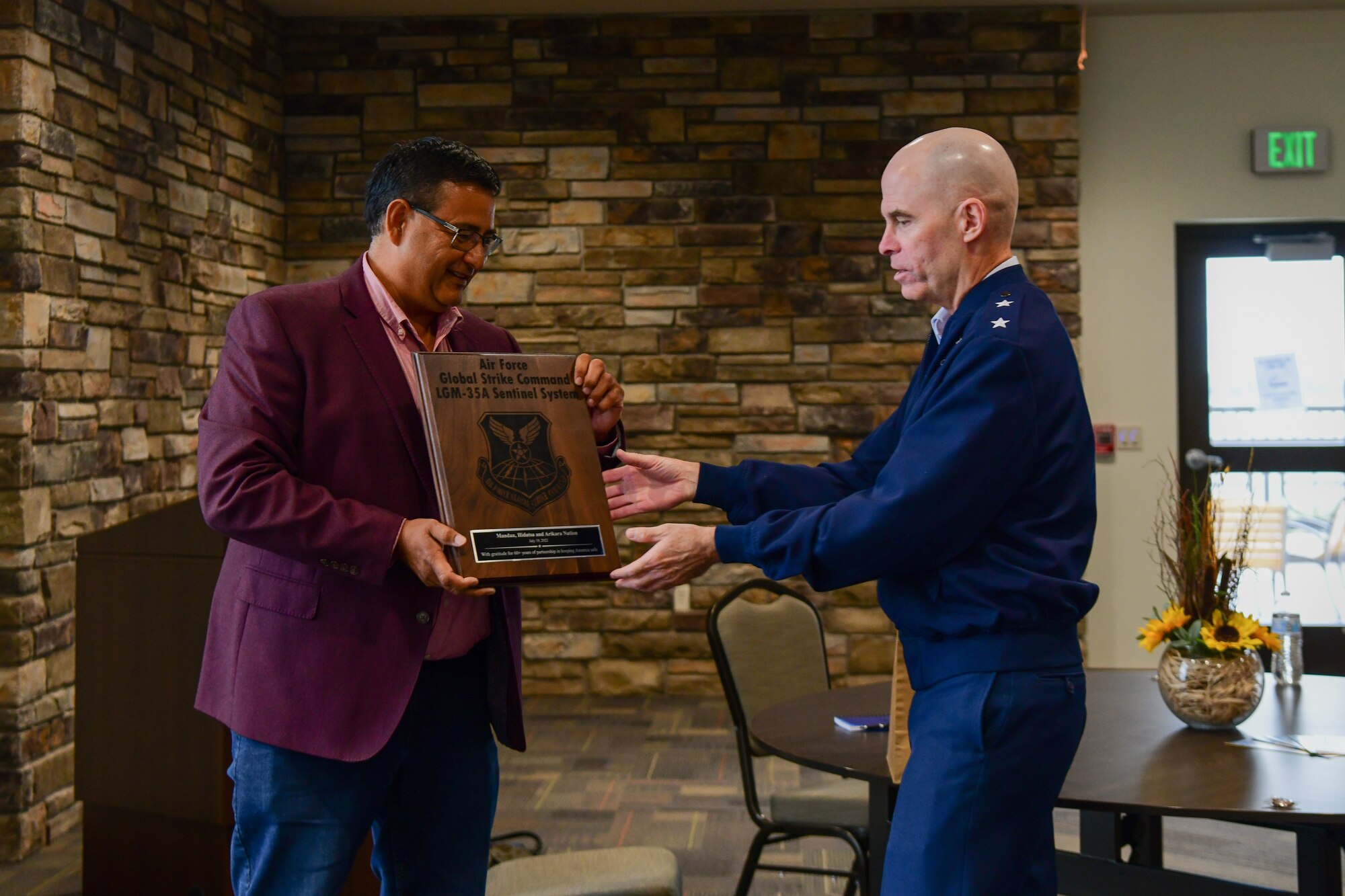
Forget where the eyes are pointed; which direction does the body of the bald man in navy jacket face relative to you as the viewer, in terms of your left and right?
facing to the left of the viewer

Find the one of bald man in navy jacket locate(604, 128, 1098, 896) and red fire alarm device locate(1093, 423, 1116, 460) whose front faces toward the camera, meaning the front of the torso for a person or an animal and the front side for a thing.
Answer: the red fire alarm device

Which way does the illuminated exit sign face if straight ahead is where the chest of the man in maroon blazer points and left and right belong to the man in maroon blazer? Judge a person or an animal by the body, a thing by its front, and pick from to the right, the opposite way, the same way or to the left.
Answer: to the right

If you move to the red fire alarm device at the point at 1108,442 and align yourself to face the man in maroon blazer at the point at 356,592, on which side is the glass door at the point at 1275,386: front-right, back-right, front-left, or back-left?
back-left

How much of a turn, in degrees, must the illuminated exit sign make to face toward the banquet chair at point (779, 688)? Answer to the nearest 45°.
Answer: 0° — it already faces it

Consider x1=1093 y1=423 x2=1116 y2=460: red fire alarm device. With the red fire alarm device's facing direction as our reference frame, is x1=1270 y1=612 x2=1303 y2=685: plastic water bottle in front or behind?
in front

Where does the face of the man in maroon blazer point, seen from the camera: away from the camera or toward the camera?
toward the camera

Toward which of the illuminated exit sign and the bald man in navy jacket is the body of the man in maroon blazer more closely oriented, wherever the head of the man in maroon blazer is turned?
the bald man in navy jacket

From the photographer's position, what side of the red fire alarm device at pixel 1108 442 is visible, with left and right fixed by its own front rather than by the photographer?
front

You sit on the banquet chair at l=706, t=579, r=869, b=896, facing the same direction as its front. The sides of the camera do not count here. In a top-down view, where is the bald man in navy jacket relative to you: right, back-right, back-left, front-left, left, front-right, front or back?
front-right

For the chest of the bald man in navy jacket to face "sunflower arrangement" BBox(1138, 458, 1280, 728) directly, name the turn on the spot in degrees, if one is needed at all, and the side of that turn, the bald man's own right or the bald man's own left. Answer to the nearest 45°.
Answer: approximately 135° to the bald man's own right

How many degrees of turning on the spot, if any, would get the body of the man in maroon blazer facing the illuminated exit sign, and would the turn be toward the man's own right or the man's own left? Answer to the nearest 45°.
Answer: approximately 90° to the man's own left

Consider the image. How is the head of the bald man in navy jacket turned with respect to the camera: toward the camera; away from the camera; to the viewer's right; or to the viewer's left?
to the viewer's left

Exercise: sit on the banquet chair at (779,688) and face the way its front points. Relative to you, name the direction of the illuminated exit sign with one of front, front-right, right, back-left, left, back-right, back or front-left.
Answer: left
